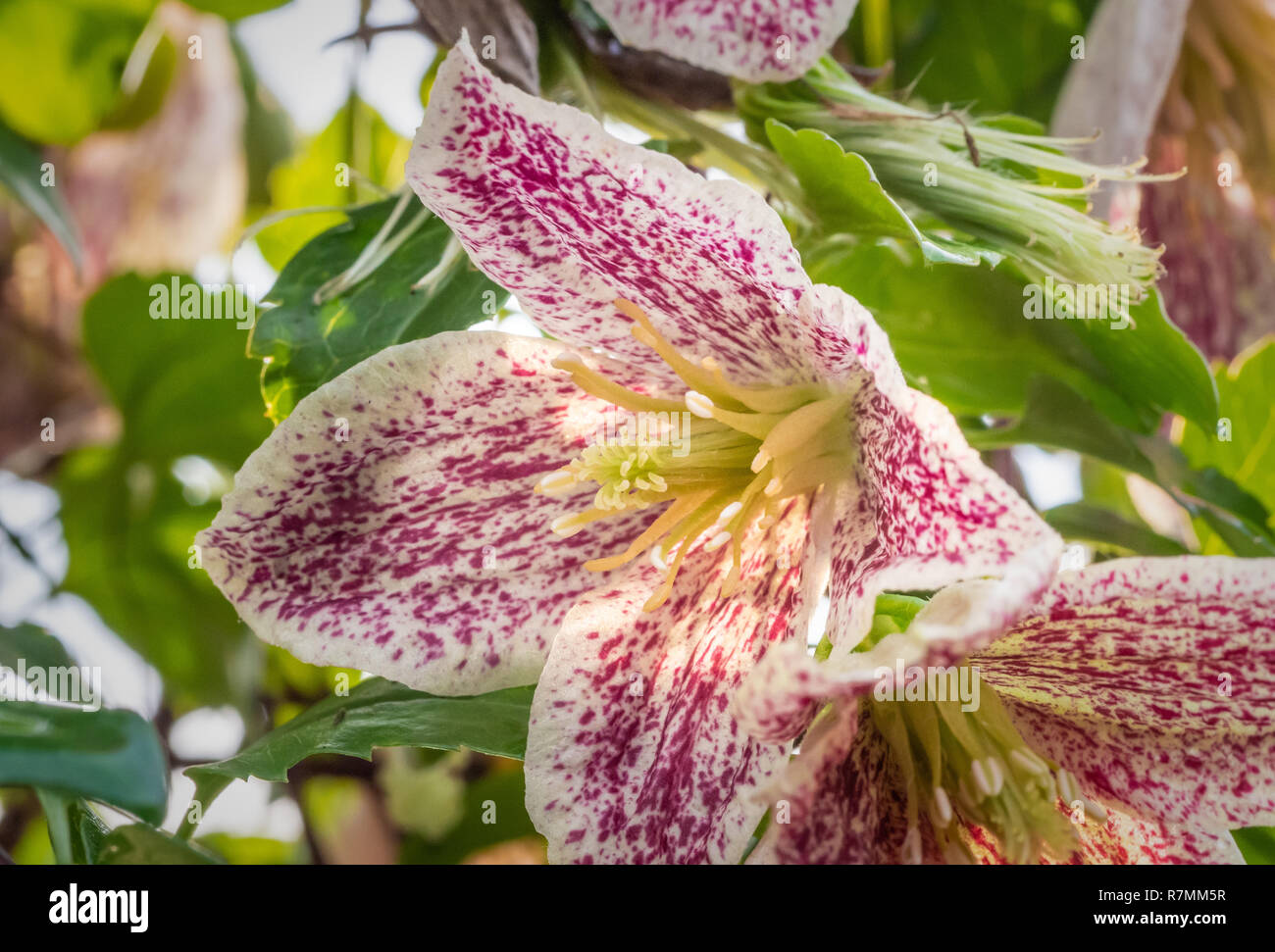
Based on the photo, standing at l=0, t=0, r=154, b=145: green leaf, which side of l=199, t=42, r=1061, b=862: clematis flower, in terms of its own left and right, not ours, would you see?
right

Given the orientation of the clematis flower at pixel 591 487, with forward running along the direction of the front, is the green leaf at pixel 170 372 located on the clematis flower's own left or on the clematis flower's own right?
on the clematis flower's own right

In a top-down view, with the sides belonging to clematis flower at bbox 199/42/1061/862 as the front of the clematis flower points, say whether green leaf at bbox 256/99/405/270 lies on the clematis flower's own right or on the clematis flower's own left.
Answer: on the clematis flower's own right

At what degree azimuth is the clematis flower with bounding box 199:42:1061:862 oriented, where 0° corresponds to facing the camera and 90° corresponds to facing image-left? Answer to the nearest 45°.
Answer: approximately 45°
